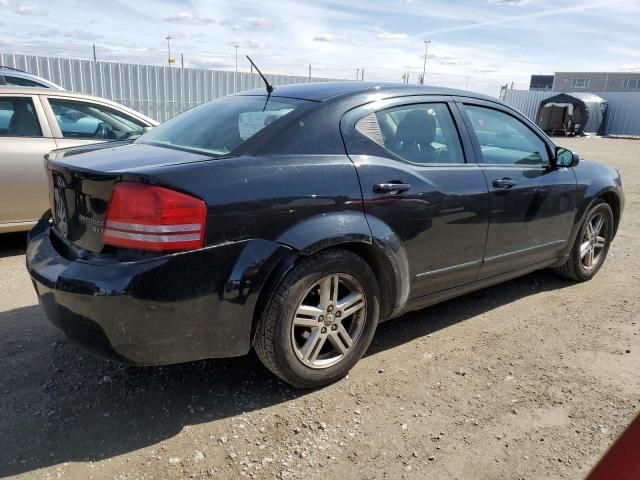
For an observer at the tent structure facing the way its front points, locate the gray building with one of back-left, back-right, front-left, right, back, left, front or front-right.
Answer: back-right

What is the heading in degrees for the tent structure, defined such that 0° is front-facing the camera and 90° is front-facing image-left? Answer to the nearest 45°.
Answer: approximately 45°

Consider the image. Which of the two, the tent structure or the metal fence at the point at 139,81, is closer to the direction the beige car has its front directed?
the tent structure

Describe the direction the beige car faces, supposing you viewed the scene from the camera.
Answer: facing to the right of the viewer

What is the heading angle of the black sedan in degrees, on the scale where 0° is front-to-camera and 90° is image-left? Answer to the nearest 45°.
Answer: approximately 225°

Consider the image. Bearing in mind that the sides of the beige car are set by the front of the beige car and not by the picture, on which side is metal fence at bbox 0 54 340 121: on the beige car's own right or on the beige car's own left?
on the beige car's own left

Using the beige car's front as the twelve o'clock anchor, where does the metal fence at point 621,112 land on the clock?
The metal fence is roughly at 11 o'clock from the beige car.

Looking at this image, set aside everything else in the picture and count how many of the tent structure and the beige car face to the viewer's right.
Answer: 1
